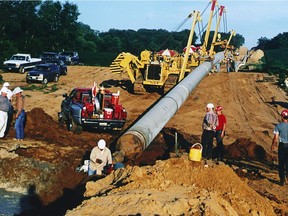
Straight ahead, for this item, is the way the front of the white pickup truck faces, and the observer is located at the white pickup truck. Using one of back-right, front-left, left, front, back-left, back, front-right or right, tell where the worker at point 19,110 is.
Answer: front-left

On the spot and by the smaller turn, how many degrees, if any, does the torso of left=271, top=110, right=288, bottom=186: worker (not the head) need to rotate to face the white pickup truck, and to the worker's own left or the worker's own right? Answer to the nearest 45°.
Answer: approximately 45° to the worker's own left

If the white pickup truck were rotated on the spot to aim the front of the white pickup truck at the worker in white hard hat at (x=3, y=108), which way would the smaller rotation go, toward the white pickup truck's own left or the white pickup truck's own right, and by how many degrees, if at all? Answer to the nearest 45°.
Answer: approximately 45° to the white pickup truck's own left

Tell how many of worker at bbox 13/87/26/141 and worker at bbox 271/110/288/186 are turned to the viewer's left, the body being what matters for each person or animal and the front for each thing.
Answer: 1

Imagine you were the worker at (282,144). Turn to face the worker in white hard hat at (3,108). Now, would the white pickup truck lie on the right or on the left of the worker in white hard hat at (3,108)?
right

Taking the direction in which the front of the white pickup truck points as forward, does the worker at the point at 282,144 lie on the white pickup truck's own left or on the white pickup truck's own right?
on the white pickup truck's own left
